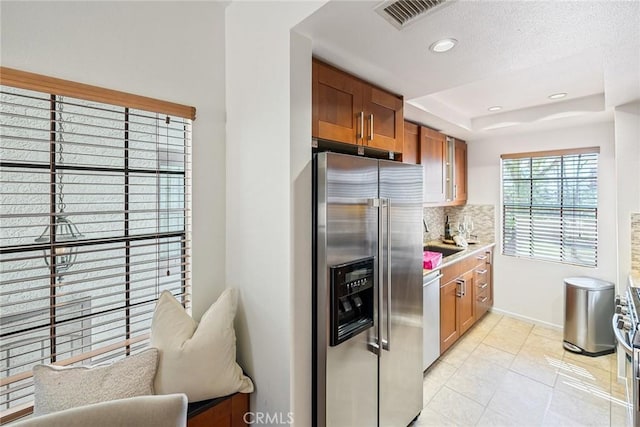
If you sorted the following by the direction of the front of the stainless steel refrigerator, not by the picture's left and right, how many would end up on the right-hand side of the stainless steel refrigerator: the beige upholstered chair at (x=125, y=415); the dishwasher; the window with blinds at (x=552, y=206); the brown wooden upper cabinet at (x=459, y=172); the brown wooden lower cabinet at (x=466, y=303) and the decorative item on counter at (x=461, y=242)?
1

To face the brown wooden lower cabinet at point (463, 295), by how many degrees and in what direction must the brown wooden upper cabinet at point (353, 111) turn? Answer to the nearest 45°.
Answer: approximately 90° to its left

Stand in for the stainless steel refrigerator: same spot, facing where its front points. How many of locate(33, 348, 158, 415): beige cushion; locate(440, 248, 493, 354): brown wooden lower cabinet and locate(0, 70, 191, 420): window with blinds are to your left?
1

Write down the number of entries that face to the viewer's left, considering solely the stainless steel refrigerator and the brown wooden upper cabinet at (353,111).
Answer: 0

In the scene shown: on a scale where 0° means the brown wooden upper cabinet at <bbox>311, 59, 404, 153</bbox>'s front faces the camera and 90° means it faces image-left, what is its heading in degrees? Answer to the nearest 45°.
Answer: approximately 315°

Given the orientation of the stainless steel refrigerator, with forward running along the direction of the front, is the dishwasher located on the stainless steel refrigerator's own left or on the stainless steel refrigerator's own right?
on the stainless steel refrigerator's own left

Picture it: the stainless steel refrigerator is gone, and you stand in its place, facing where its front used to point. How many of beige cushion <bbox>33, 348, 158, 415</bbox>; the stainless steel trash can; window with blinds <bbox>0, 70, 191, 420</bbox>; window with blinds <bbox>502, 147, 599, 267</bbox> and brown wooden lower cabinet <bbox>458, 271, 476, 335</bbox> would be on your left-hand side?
3

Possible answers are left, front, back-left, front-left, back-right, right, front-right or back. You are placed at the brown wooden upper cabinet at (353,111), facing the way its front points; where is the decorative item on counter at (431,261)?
left

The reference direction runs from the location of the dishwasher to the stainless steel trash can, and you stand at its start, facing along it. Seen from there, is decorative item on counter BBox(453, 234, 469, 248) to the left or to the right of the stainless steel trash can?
left

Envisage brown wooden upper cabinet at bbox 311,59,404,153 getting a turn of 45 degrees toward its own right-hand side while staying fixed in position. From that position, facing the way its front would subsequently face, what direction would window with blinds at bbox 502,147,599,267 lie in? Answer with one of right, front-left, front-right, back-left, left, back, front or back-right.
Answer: back-left

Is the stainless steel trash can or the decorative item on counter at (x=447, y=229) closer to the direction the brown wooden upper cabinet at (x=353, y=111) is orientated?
the stainless steel trash can

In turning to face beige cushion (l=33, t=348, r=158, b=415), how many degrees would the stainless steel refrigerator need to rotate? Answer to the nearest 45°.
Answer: approximately 90° to its right

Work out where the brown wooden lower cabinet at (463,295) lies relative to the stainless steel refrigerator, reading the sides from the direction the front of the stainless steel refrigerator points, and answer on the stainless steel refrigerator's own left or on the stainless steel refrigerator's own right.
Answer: on the stainless steel refrigerator's own left

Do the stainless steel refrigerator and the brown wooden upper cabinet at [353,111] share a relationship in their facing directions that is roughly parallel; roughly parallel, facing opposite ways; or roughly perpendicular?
roughly parallel

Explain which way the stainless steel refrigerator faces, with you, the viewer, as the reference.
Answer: facing the viewer and to the right of the viewer
